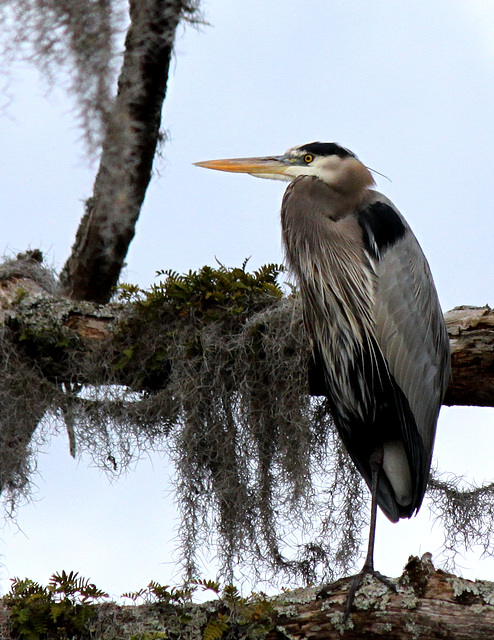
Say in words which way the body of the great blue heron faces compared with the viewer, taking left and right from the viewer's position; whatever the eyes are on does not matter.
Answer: facing the viewer and to the left of the viewer

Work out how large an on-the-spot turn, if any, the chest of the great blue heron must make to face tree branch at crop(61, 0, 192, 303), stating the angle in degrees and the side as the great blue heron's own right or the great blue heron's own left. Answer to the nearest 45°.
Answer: approximately 45° to the great blue heron's own right
